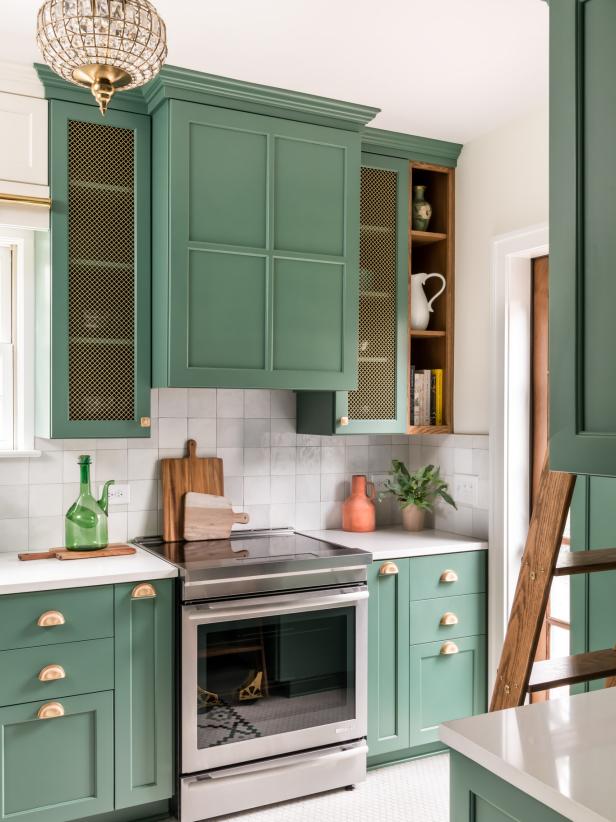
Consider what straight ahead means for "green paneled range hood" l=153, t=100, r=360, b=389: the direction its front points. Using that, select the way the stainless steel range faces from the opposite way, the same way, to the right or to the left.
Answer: the same way

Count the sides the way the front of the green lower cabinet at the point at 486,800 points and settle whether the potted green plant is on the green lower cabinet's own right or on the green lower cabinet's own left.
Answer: on the green lower cabinet's own right

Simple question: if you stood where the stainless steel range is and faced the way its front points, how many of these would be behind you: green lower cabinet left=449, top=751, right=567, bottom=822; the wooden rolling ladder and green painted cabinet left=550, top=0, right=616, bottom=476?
0

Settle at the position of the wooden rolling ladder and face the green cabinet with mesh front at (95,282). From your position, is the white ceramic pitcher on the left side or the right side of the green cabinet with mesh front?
right

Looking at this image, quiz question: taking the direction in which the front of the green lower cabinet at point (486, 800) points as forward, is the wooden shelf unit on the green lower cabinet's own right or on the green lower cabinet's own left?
on the green lower cabinet's own right

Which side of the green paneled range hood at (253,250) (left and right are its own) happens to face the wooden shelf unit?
left

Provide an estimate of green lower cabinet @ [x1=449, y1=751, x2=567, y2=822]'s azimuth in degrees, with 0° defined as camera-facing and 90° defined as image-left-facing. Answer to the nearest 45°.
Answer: approximately 45°

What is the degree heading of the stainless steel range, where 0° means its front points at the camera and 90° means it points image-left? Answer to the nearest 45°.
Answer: approximately 315°

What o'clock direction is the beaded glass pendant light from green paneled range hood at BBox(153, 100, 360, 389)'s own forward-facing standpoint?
The beaded glass pendant light is roughly at 2 o'clock from the green paneled range hood.

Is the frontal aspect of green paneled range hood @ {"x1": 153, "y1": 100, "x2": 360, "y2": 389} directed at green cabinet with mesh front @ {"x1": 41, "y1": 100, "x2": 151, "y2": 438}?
no

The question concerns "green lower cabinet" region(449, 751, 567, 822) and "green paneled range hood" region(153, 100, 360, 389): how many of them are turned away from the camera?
0

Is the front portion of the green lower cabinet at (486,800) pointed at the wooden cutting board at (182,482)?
no

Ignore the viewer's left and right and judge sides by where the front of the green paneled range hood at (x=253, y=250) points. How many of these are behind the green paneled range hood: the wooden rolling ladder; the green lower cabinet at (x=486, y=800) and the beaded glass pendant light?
0

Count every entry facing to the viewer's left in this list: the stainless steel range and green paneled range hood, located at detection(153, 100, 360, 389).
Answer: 0
